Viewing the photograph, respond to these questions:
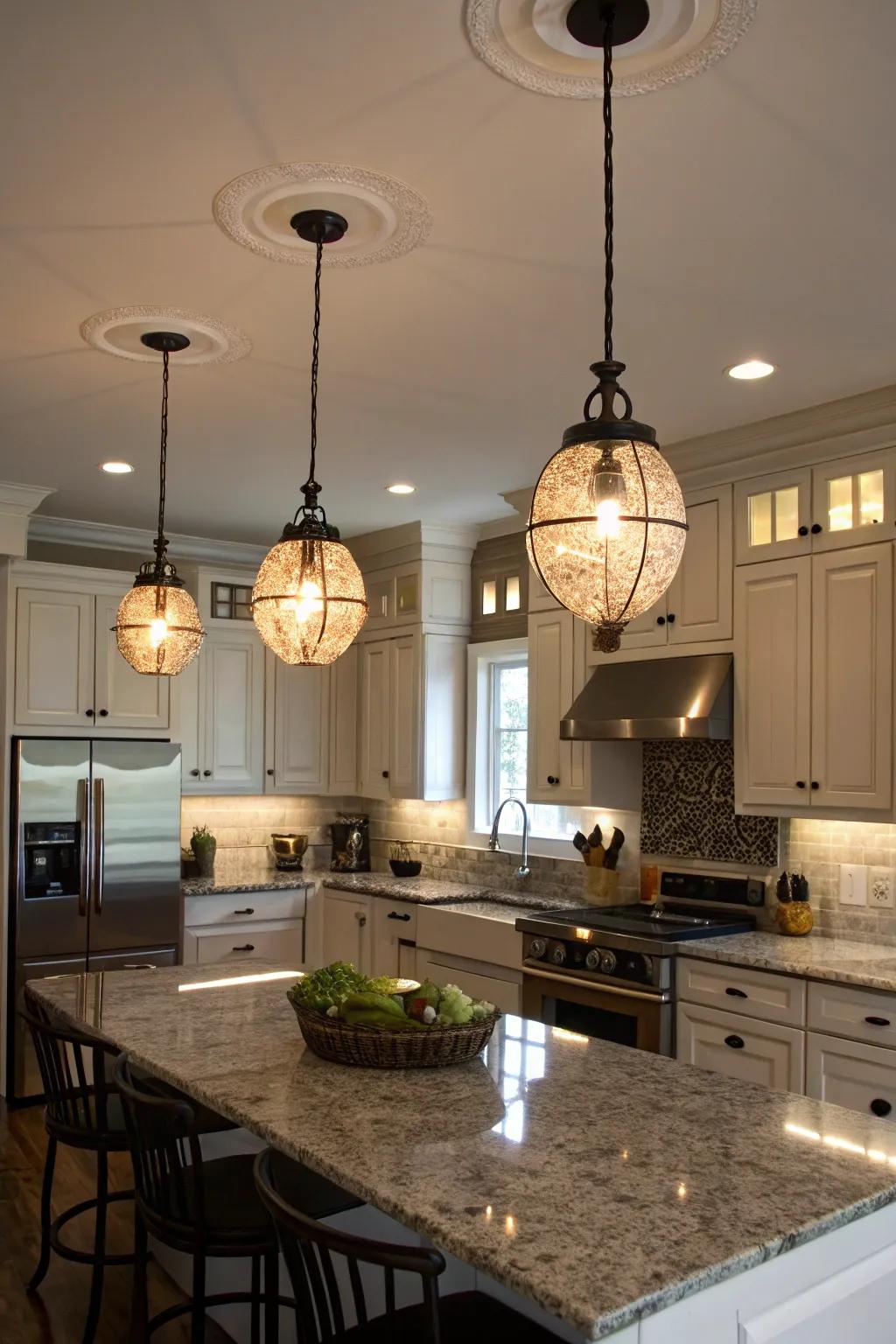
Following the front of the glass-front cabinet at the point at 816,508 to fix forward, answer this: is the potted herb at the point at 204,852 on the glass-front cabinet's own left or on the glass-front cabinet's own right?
on the glass-front cabinet's own right

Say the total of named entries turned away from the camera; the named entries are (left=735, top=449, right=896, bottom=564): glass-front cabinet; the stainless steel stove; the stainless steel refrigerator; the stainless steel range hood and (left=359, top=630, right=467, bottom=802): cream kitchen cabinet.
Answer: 0

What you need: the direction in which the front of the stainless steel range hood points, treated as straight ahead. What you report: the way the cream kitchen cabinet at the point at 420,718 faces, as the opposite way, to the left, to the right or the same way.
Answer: the same way

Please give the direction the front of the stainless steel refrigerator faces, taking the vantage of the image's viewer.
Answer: facing the viewer and to the right of the viewer

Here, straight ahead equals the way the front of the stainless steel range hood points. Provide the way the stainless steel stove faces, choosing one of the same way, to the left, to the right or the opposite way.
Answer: the same way

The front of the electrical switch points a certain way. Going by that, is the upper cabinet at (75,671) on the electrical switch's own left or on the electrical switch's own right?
on the electrical switch's own right

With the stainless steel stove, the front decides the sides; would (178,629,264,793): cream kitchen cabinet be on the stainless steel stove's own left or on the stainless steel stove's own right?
on the stainless steel stove's own right

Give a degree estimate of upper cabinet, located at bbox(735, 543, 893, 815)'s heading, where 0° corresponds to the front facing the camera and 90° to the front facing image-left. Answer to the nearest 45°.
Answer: approximately 45°

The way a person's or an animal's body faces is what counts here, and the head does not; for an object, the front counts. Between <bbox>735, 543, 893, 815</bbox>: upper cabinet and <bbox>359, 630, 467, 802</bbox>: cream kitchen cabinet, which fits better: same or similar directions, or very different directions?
same or similar directions

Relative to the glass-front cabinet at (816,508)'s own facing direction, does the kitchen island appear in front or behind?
in front

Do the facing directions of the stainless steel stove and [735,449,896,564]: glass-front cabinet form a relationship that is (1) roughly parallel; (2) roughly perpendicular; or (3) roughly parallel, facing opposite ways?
roughly parallel
